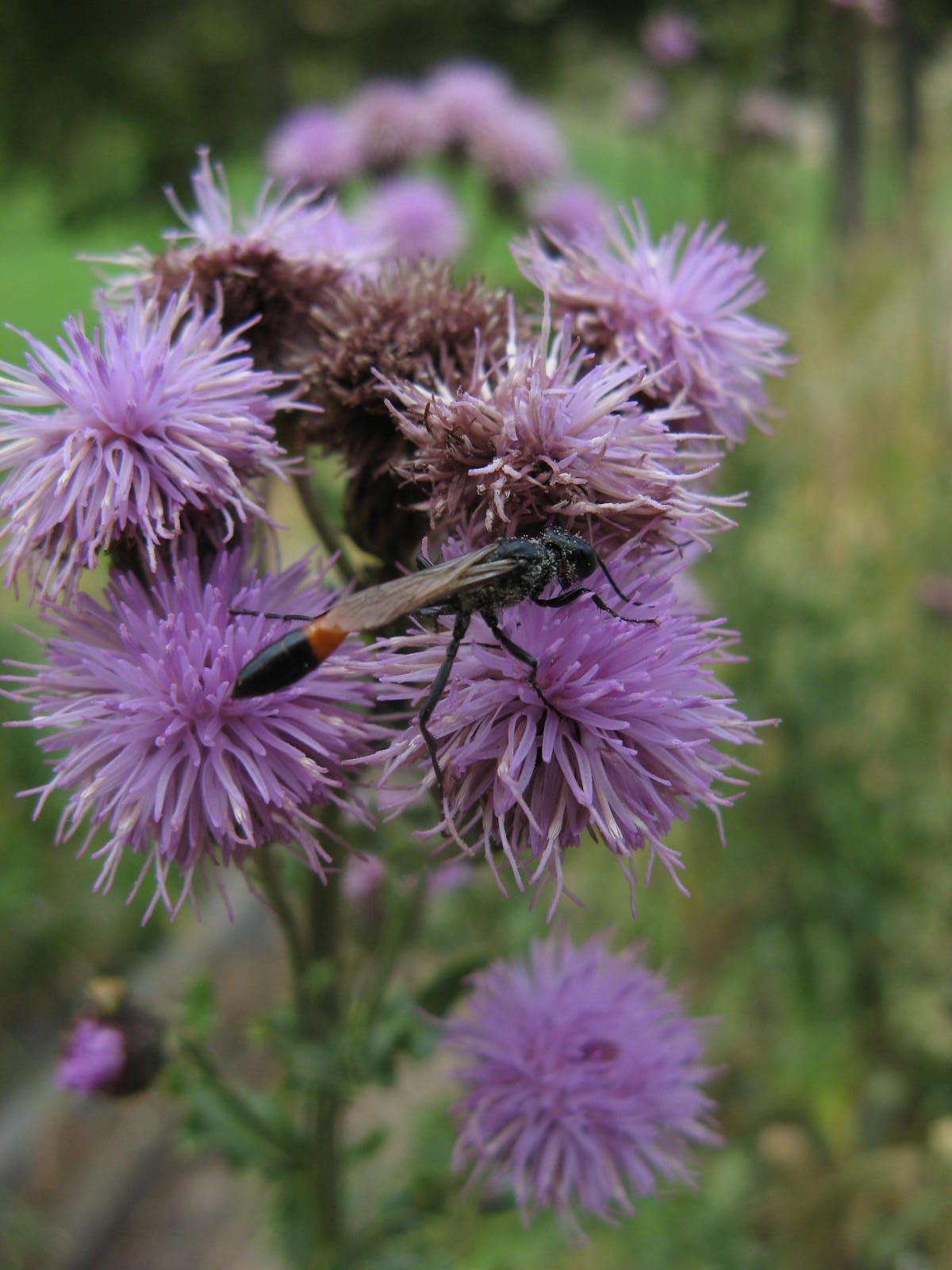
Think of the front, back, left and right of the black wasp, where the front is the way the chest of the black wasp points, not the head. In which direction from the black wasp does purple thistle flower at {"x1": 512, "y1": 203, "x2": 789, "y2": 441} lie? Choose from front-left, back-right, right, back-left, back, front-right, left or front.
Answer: front-left

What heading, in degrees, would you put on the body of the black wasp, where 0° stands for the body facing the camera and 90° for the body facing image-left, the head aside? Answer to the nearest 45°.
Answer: approximately 270°

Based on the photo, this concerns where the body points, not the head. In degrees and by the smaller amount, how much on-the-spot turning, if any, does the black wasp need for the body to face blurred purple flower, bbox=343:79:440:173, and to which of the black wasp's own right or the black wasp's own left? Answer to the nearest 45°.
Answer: approximately 90° to the black wasp's own left

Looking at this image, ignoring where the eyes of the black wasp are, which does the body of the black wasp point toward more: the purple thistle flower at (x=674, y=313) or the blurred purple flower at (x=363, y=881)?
the purple thistle flower

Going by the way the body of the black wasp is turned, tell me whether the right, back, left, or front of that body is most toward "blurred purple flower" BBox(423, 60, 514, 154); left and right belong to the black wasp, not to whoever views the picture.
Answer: left
